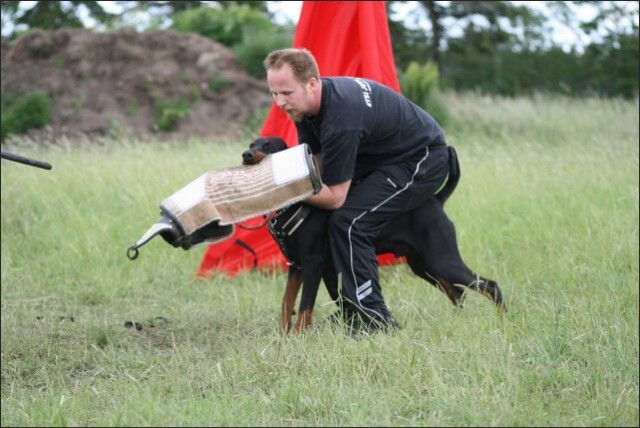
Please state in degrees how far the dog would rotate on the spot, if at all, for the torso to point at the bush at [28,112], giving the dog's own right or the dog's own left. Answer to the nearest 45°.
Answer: approximately 45° to the dog's own right

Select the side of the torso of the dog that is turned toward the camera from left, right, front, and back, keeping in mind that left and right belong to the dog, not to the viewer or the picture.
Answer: left

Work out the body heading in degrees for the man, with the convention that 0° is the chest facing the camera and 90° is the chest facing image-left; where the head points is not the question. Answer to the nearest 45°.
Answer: approximately 90°

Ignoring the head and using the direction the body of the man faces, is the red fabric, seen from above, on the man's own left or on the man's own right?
on the man's own right

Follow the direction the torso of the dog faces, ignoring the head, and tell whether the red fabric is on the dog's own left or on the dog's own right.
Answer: on the dog's own right

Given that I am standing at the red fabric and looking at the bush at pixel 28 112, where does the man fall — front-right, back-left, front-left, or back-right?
back-left

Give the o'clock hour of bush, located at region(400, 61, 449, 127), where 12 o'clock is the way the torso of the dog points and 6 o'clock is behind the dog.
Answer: The bush is roughly at 3 o'clock from the dog.

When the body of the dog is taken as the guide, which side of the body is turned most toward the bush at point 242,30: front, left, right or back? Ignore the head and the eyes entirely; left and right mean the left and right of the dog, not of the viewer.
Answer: right

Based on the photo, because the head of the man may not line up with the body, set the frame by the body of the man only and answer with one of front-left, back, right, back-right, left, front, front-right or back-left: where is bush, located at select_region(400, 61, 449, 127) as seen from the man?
right
